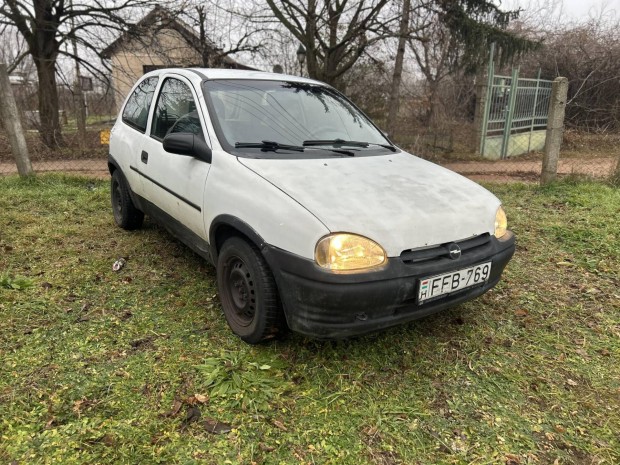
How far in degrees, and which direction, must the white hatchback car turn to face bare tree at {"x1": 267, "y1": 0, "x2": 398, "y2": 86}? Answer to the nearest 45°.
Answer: approximately 135° to its left

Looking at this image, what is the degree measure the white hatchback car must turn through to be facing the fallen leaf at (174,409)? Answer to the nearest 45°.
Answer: approximately 90° to its right

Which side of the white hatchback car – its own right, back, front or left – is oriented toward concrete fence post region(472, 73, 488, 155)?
left

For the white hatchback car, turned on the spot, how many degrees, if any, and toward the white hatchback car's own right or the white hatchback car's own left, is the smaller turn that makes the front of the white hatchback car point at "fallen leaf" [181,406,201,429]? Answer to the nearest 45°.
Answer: approximately 90° to the white hatchback car's own right

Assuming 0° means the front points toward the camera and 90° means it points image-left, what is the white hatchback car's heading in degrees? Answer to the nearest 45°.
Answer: approximately 315°

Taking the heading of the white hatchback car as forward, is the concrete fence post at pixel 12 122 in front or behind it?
behind

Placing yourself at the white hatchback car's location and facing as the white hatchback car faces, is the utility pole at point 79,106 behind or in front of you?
behind

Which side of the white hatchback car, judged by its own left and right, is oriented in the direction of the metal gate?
left
